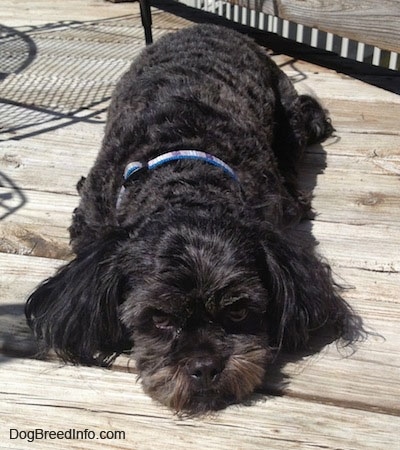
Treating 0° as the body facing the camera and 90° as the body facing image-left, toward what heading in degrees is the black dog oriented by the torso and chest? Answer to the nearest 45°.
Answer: approximately 0°
